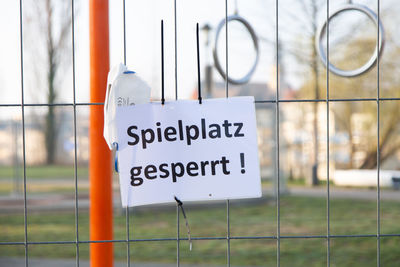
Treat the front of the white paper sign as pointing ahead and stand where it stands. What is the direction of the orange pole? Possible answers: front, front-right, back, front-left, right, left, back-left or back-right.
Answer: back-right

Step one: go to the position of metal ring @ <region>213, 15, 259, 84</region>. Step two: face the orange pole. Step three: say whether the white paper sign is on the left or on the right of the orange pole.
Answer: left

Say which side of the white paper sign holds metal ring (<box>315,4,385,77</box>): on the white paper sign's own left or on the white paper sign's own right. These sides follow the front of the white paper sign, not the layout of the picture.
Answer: on the white paper sign's own left

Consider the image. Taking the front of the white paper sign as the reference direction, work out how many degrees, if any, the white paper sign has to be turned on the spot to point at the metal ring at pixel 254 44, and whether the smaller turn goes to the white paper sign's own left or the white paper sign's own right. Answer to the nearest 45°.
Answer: approximately 135° to the white paper sign's own left

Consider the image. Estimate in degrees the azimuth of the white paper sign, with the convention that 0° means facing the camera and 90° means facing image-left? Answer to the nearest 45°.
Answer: approximately 0°
